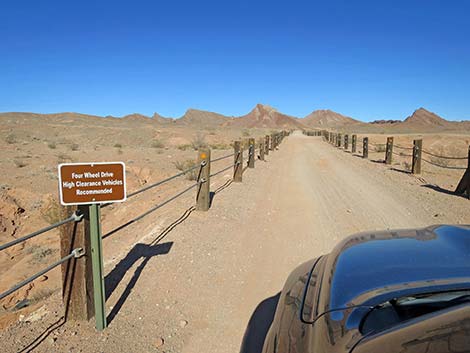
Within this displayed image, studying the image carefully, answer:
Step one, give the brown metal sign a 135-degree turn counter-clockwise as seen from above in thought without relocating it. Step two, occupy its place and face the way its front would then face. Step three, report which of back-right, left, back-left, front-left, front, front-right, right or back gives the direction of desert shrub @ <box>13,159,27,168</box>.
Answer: front-left

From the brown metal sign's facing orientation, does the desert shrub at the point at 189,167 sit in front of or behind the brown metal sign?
behind

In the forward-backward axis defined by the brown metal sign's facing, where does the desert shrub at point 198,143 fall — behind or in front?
behind

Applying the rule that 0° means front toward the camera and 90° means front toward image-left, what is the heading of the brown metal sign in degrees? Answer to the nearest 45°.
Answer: approximately 0°
